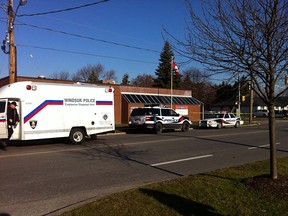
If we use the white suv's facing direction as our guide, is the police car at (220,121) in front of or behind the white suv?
in front

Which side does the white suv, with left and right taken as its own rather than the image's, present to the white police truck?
back

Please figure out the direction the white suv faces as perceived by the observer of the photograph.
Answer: facing away from the viewer and to the right of the viewer

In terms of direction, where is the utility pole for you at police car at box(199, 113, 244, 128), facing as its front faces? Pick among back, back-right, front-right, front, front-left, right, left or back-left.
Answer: front

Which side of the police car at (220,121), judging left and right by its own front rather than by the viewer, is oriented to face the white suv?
front

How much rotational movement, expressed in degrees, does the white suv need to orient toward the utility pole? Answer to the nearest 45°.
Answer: approximately 180°
